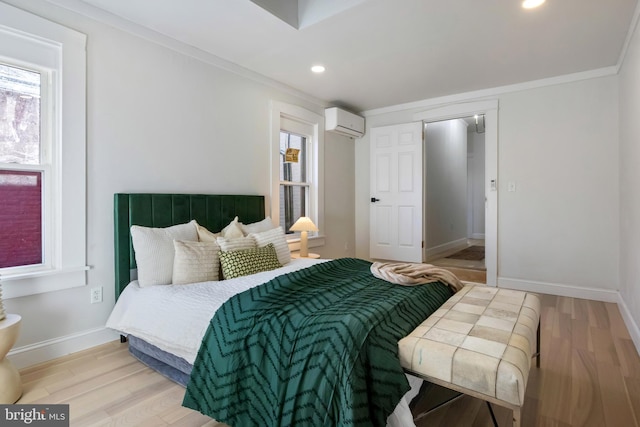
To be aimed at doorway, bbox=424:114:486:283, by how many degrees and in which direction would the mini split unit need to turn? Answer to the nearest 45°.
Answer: approximately 90° to its left

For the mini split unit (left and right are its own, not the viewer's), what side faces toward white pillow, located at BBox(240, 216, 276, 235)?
right

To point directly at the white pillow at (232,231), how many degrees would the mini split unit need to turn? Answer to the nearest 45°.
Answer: approximately 90° to its right

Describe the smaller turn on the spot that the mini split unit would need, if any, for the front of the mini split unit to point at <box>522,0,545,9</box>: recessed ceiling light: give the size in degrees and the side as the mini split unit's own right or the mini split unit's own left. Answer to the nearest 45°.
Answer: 0° — it already faces it

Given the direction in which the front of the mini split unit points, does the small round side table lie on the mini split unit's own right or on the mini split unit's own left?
on the mini split unit's own right

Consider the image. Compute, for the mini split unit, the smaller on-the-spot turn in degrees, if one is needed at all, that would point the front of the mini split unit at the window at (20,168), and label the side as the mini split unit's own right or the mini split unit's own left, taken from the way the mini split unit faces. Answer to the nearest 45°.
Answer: approximately 90° to the mini split unit's own right

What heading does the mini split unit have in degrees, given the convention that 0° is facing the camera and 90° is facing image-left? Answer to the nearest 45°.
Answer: approximately 315°

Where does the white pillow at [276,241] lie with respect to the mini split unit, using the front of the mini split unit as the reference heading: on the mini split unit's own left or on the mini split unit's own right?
on the mini split unit's own right

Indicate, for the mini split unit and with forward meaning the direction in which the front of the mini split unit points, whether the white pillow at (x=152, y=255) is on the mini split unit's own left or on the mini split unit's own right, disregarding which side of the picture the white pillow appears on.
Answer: on the mini split unit's own right
